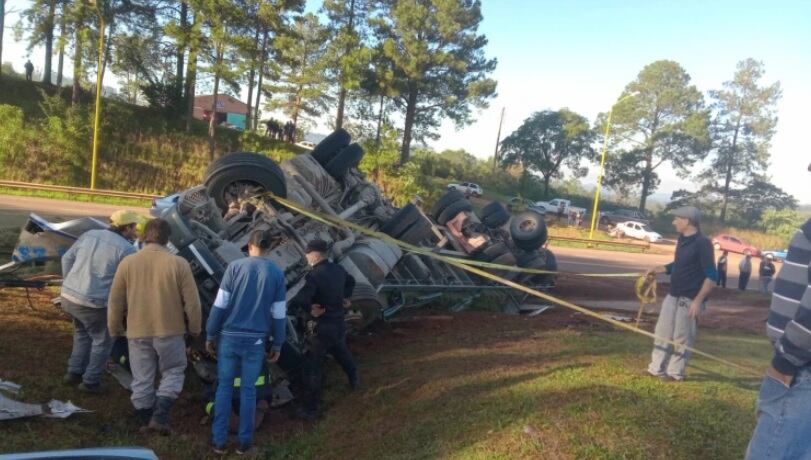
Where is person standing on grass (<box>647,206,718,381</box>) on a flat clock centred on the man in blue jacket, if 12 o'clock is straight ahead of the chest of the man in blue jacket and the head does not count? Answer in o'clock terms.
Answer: The person standing on grass is roughly at 3 o'clock from the man in blue jacket.

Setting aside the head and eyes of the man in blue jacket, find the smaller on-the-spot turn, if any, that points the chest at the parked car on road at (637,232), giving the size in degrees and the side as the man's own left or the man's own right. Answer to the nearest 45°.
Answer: approximately 45° to the man's own right

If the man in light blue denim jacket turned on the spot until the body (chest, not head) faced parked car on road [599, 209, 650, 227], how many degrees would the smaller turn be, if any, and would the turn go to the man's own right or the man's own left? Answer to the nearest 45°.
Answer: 0° — they already face it

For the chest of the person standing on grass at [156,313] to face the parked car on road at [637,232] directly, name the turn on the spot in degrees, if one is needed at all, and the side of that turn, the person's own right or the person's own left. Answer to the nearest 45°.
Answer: approximately 45° to the person's own right

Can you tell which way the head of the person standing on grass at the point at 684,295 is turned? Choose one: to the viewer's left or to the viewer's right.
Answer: to the viewer's left

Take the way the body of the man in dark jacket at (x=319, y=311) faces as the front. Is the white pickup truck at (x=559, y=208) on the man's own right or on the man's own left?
on the man's own right

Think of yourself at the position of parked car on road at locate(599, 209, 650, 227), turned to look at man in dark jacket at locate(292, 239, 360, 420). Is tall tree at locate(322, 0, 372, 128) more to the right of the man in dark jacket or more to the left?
right

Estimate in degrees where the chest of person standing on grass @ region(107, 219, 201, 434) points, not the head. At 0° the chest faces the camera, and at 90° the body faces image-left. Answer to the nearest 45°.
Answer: approximately 180°

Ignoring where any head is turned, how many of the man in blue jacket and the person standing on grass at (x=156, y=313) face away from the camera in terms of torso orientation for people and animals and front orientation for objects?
2

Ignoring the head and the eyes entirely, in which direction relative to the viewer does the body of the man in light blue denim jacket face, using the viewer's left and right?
facing away from the viewer and to the right of the viewer

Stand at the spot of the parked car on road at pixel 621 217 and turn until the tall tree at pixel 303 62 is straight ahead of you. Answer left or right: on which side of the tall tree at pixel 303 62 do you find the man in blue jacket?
left

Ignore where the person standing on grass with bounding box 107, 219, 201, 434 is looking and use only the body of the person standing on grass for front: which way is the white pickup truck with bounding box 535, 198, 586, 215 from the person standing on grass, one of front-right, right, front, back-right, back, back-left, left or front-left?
front-right

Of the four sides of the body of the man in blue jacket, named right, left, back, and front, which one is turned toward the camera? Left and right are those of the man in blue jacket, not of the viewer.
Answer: back

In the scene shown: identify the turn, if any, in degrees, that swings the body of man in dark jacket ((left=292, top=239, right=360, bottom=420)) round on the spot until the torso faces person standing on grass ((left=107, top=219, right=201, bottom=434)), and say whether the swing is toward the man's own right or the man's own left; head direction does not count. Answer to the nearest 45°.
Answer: approximately 90° to the man's own left
